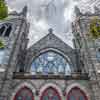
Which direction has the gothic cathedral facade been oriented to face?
toward the camera
